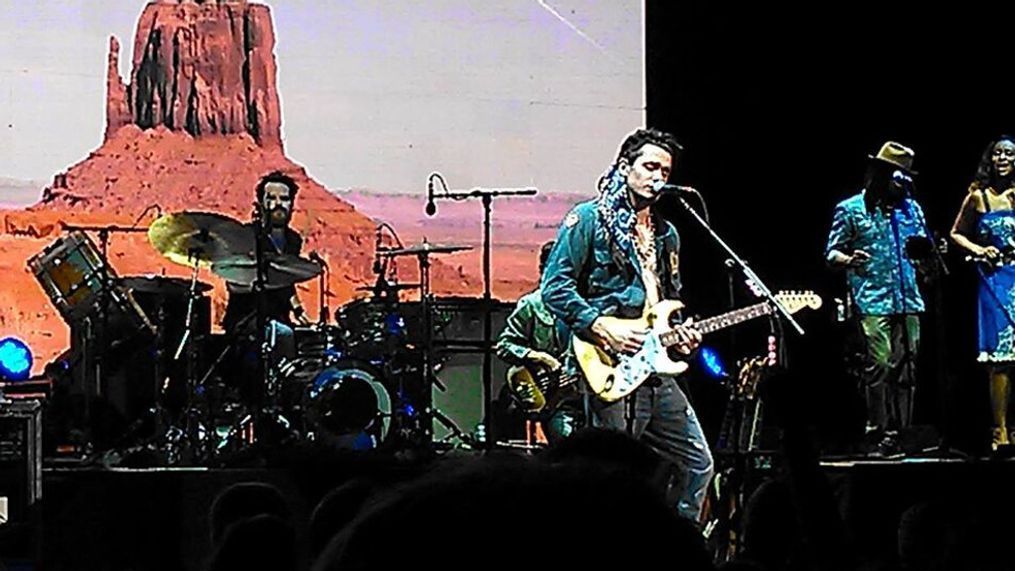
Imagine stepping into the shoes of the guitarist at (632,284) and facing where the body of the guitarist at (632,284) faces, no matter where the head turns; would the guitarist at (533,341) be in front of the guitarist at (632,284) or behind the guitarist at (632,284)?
behind

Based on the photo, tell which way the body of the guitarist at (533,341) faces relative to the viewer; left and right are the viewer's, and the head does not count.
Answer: facing the viewer and to the right of the viewer

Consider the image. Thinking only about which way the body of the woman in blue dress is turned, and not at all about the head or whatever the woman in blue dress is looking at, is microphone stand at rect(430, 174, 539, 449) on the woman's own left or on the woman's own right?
on the woman's own right

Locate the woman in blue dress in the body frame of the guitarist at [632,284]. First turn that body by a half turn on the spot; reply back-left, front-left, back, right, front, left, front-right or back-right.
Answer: right

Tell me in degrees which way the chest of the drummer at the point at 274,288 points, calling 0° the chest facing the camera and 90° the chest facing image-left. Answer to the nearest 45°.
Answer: approximately 0°

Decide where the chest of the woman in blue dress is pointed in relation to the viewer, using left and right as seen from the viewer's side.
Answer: facing the viewer

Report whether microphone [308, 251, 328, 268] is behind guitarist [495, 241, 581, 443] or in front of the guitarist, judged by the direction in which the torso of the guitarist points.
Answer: behind

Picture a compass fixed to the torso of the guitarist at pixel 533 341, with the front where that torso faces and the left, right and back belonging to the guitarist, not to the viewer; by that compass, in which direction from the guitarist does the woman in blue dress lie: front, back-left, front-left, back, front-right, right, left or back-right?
front-left

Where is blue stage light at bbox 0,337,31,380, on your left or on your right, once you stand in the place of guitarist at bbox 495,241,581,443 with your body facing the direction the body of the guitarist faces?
on your right

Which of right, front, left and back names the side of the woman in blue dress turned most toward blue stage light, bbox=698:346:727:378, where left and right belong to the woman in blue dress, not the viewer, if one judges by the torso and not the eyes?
right

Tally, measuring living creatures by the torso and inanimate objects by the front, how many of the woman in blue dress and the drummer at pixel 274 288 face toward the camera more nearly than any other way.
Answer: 2

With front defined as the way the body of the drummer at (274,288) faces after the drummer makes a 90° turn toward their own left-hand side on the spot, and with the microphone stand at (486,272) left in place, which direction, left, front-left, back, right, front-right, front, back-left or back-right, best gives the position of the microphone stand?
front
